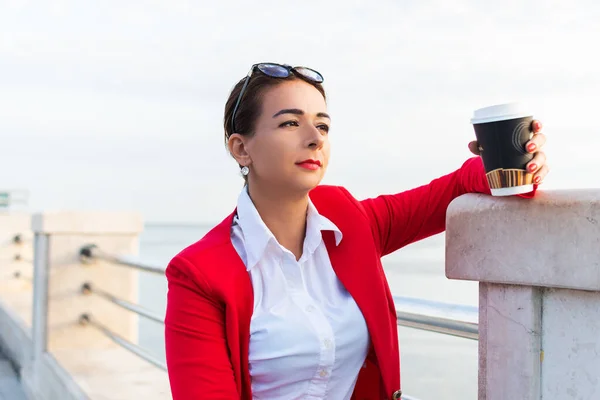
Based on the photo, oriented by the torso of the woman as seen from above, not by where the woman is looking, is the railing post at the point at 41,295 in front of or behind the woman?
behind

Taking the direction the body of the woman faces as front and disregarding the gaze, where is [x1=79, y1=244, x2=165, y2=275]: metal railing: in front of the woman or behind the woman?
behind

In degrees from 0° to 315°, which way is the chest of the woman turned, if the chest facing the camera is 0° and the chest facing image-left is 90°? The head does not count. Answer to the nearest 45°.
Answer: approximately 315°
